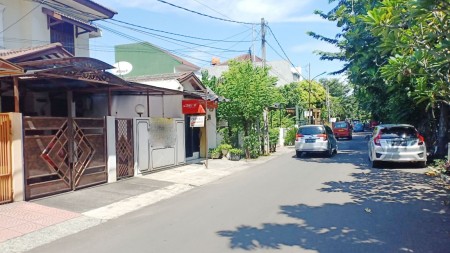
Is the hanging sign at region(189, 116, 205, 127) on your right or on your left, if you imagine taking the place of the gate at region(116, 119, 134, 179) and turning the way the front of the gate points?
on your left

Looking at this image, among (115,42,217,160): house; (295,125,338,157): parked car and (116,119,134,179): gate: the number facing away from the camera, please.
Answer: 1

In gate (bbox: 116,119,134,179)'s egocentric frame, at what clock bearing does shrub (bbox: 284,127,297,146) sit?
The shrub is roughly at 9 o'clock from the gate.

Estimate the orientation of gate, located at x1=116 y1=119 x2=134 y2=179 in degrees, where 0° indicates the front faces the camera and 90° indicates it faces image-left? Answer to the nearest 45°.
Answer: approximately 315°

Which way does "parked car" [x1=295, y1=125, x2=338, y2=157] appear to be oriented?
away from the camera

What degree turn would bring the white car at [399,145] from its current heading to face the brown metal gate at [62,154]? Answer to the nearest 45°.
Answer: approximately 135° to its left

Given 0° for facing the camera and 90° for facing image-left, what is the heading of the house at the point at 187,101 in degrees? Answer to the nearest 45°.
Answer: approximately 315°

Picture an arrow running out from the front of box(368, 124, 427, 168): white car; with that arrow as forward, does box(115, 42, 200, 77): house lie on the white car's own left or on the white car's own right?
on the white car's own left

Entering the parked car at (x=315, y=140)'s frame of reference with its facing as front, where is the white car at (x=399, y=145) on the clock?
The white car is roughly at 5 o'clock from the parked car.

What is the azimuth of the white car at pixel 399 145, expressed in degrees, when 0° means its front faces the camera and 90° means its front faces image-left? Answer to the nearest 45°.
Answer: approximately 180°

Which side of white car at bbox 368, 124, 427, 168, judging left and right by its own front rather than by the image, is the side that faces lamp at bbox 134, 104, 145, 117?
left

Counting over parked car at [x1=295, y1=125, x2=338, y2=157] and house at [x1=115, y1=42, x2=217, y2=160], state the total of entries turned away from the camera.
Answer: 1

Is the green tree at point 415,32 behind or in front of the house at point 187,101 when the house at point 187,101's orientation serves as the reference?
in front

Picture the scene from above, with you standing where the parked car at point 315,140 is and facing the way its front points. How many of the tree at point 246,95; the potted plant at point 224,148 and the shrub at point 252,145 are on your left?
3
